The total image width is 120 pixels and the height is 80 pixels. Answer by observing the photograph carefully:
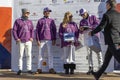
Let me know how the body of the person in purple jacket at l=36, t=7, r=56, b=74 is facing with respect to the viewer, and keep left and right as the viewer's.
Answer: facing the viewer

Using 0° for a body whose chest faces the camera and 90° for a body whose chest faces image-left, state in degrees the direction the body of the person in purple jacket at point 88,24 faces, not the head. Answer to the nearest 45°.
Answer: approximately 45°

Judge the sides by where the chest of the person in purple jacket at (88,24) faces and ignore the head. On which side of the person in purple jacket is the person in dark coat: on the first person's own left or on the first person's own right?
on the first person's own left

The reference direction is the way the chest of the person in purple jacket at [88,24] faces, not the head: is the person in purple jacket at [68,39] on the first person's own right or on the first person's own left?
on the first person's own right

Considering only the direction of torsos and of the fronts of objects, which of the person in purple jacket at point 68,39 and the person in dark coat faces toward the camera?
the person in purple jacket

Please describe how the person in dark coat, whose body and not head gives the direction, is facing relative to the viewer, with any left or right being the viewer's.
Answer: facing away from the viewer and to the left of the viewer

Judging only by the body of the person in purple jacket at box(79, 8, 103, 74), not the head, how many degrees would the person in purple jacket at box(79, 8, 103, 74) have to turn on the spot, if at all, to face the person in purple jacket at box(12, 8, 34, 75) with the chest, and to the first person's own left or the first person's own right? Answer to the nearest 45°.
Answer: approximately 45° to the first person's own right

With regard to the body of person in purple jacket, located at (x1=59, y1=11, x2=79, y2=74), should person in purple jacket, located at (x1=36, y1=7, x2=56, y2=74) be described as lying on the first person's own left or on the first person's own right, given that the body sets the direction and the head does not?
on the first person's own right

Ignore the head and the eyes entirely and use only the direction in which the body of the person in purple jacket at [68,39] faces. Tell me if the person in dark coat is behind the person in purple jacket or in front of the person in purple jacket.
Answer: in front

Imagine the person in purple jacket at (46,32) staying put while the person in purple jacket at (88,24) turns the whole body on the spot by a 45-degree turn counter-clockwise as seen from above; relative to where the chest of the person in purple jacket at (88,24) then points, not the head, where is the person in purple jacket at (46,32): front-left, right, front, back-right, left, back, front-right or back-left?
right

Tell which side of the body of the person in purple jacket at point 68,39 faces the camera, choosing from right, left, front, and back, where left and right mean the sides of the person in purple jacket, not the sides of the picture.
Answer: front

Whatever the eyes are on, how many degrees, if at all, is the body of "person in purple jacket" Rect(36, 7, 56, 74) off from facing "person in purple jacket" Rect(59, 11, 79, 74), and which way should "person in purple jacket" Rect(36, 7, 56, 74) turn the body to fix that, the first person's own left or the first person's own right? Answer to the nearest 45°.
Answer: approximately 90° to the first person's own left
